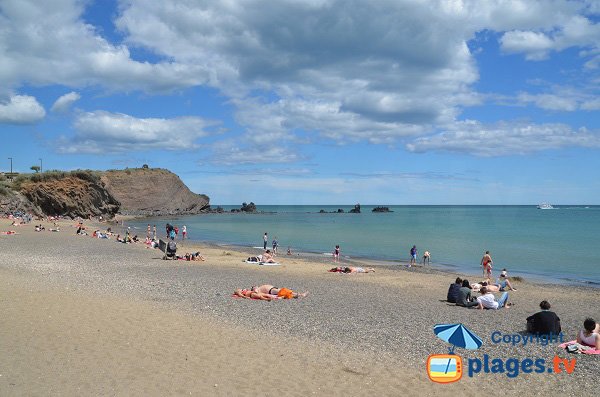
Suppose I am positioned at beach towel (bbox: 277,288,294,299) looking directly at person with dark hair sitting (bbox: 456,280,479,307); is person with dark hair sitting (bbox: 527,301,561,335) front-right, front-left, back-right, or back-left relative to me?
front-right

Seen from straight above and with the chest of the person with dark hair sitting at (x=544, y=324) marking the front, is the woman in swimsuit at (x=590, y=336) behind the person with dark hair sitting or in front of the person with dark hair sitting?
behind

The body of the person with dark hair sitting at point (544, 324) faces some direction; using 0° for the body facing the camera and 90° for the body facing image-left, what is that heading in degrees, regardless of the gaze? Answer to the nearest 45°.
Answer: approximately 180°

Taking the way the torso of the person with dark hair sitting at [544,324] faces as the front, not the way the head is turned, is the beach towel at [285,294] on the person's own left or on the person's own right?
on the person's own left

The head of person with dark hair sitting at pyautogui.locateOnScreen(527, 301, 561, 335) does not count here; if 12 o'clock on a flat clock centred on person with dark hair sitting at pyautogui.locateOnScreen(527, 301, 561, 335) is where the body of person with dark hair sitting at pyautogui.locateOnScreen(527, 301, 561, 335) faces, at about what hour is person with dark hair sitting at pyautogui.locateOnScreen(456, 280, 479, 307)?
person with dark hair sitting at pyautogui.locateOnScreen(456, 280, 479, 307) is roughly at 11 o'clock from person with dark hair sitting at pyautogui.locateOnScreen(527, 301, 561, 335).

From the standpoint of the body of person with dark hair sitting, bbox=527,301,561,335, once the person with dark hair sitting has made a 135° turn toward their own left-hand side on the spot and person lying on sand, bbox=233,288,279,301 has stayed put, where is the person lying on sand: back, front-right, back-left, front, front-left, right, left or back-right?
front-right
